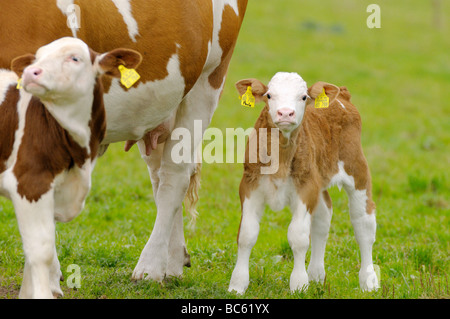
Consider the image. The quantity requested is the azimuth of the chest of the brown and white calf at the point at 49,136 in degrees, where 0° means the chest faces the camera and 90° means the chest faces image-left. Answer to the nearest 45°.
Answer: approximately 315°

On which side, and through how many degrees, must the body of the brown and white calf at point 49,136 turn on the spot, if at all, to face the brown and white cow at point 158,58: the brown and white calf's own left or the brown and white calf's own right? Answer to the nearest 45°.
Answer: approximately 90° to the brown and white calf's own left

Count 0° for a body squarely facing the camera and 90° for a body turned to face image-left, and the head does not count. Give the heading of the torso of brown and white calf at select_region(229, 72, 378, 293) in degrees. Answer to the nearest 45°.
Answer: approximately 45°
